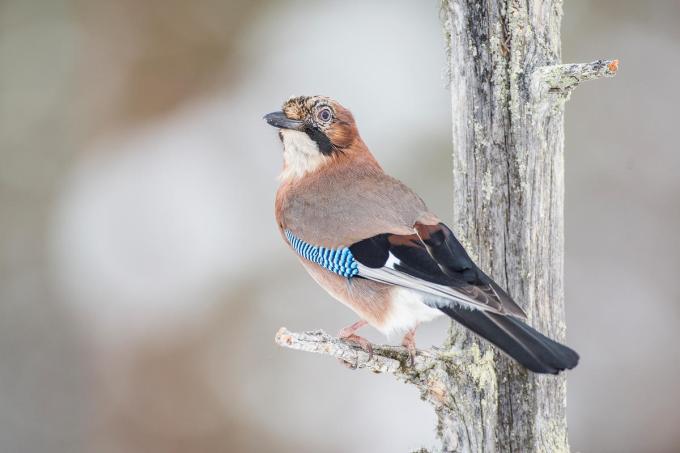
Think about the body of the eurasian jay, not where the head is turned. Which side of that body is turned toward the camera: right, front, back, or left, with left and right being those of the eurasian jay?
left
